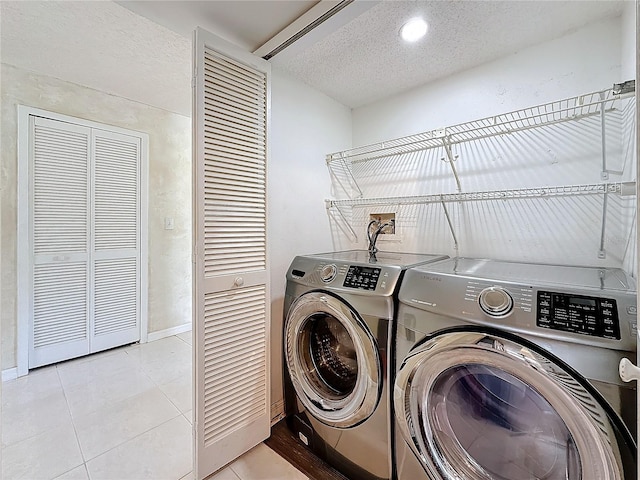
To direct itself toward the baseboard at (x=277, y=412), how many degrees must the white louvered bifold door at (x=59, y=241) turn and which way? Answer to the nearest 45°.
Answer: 0° — it already faces it

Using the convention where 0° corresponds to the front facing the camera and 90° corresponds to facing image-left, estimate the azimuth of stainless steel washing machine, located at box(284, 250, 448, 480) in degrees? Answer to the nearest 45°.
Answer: approximately 45°

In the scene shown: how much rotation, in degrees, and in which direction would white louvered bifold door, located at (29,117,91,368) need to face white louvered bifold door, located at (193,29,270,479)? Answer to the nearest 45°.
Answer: approximately 45° to its right

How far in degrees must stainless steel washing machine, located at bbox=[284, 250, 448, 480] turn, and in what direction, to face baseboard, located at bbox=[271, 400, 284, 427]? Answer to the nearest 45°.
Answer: approximately 90° to its right
